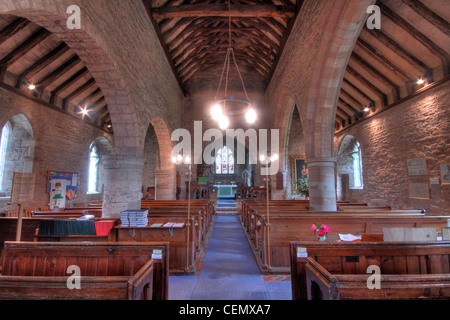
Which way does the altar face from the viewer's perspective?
toward the camera

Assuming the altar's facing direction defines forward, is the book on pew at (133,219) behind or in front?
in front

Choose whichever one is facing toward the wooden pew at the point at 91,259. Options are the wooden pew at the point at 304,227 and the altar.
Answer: the altar

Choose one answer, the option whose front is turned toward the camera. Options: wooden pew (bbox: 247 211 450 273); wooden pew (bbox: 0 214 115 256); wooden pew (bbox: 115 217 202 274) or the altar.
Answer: the altar

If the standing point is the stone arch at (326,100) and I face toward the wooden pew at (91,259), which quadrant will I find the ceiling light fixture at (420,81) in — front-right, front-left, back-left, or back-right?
back-left

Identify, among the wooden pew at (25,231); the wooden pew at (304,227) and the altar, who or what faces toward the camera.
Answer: the altar

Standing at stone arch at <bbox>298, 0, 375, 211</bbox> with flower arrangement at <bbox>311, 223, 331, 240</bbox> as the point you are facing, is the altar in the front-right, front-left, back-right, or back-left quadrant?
back-right

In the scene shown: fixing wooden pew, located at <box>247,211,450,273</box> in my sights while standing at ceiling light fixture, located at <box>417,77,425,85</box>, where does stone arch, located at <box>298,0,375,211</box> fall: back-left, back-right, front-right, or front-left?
front-right

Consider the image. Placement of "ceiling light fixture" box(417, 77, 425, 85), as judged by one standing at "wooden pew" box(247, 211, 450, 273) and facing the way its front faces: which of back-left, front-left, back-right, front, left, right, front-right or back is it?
front-right

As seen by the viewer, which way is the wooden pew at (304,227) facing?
away from the camera

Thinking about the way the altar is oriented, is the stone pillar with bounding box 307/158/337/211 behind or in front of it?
in front

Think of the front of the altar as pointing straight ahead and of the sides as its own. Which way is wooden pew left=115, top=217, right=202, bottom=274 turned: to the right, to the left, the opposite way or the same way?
the opposite way

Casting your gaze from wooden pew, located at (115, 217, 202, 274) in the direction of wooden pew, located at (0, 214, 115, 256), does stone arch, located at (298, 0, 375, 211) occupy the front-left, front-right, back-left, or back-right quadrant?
back-right

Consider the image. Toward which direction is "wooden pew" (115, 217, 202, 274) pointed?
away from the camera

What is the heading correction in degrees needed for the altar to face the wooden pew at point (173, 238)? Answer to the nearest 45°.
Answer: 0° — it already faces it

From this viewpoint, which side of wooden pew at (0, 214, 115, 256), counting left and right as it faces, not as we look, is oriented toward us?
back

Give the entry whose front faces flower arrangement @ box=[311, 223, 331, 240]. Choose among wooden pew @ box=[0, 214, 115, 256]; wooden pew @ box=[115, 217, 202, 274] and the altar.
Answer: the altar
